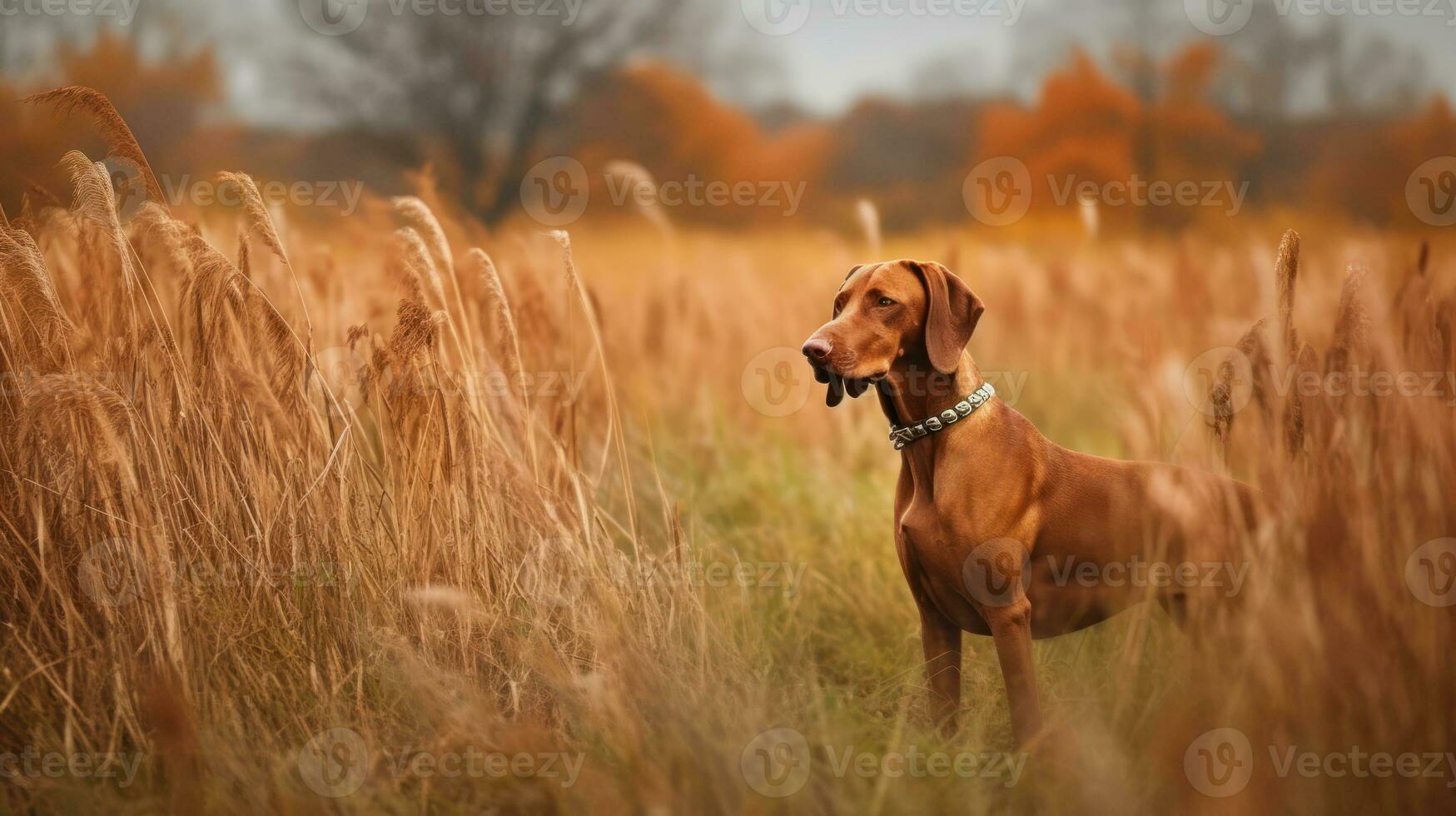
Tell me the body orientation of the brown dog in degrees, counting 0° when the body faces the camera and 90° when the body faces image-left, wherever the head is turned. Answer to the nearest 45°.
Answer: approximately 45°

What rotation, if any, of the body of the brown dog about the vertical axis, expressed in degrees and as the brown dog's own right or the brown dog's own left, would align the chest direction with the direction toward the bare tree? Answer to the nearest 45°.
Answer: approximately 90° to the brown dog's own right

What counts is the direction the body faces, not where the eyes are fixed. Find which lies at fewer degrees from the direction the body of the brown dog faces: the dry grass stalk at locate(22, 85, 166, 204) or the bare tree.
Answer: the dry grass stalk
